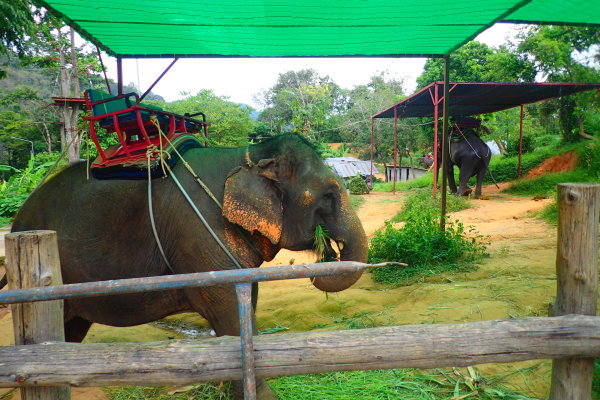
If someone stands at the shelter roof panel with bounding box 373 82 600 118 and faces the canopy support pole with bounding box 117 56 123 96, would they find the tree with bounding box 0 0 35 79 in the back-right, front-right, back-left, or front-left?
front-right

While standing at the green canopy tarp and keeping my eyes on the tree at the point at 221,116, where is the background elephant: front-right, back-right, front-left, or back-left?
front-right

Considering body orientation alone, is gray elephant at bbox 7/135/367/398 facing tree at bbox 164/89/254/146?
no

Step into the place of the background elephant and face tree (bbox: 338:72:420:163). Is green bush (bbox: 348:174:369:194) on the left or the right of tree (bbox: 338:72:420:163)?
left

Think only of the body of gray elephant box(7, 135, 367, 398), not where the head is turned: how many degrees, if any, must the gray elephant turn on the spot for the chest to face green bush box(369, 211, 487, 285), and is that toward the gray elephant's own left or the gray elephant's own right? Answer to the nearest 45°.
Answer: approximately 45° to the gray elephant's own left

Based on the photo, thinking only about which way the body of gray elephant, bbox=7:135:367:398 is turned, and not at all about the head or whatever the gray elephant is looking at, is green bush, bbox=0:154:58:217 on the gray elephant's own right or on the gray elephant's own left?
on the gray elephant's own left

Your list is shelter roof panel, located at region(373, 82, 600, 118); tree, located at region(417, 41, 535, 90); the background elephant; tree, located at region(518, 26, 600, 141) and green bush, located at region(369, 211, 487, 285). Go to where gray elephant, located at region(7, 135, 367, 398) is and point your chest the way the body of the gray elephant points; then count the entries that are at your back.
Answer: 0

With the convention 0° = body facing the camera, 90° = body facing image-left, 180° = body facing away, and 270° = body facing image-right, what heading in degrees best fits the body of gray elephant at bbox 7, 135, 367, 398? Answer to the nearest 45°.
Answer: approximately 270°

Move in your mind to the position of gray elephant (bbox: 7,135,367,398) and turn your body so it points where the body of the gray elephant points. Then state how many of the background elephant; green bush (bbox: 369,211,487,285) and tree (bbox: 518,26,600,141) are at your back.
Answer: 0

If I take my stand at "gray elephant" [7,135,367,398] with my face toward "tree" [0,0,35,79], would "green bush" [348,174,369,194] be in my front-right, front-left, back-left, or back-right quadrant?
front-right

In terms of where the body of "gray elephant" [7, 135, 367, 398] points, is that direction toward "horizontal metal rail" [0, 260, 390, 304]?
no

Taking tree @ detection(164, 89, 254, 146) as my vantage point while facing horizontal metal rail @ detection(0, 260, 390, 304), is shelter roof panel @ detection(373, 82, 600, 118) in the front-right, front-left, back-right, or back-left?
front-left

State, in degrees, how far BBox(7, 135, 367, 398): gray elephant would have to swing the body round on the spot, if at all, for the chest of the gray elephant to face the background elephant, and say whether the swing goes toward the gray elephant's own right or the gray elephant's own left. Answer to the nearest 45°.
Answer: approximately 45° to the gray elephant's own left

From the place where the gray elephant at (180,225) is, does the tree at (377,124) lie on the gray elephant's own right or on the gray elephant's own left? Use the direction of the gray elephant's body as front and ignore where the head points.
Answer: on the gray elephant's own left
